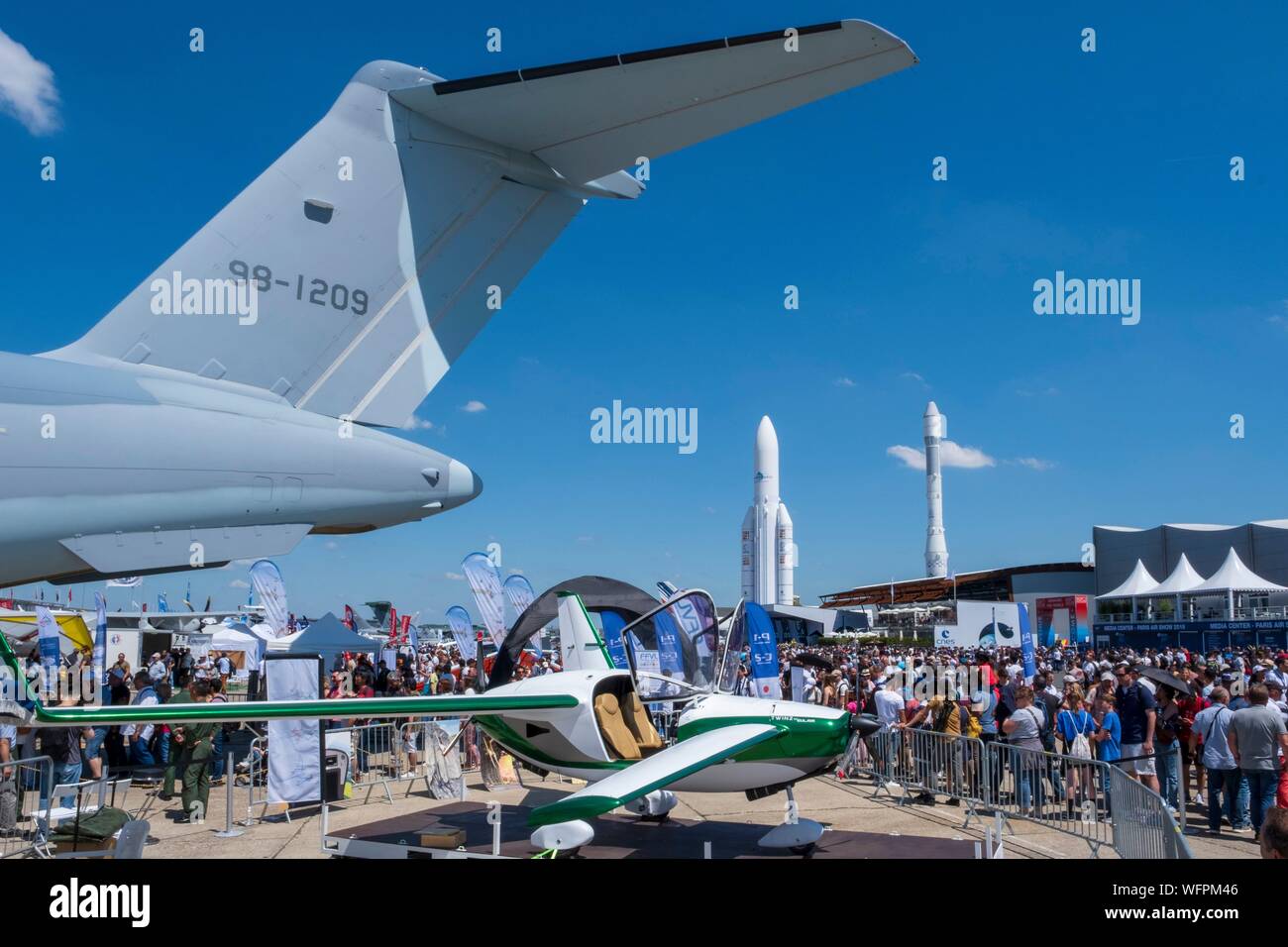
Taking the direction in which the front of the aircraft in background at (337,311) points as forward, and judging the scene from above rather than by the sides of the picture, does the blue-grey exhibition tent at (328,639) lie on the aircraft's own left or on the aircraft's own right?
on the aircraft's own right

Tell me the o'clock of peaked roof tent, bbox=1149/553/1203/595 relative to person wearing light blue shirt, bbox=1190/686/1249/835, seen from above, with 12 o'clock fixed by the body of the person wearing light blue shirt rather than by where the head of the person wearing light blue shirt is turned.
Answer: The peaked roof tent is roughly at 12 o'clock from the person wearing light blue shirt.

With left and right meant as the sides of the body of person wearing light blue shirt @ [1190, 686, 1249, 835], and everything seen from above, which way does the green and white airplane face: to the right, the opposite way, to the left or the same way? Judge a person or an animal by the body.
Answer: to the right

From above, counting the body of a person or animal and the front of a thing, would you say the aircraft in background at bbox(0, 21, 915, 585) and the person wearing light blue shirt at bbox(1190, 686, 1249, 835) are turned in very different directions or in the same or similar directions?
very different directions

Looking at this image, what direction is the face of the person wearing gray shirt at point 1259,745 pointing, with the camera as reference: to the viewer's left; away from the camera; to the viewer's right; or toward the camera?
away from the camera

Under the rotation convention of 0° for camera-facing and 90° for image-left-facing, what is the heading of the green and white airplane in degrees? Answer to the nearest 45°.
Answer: approximately 315°

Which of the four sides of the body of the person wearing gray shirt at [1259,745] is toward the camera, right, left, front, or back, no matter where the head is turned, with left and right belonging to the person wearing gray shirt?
back

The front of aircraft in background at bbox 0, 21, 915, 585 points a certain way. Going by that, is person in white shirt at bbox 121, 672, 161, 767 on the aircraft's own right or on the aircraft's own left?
on the aircraft's own right
